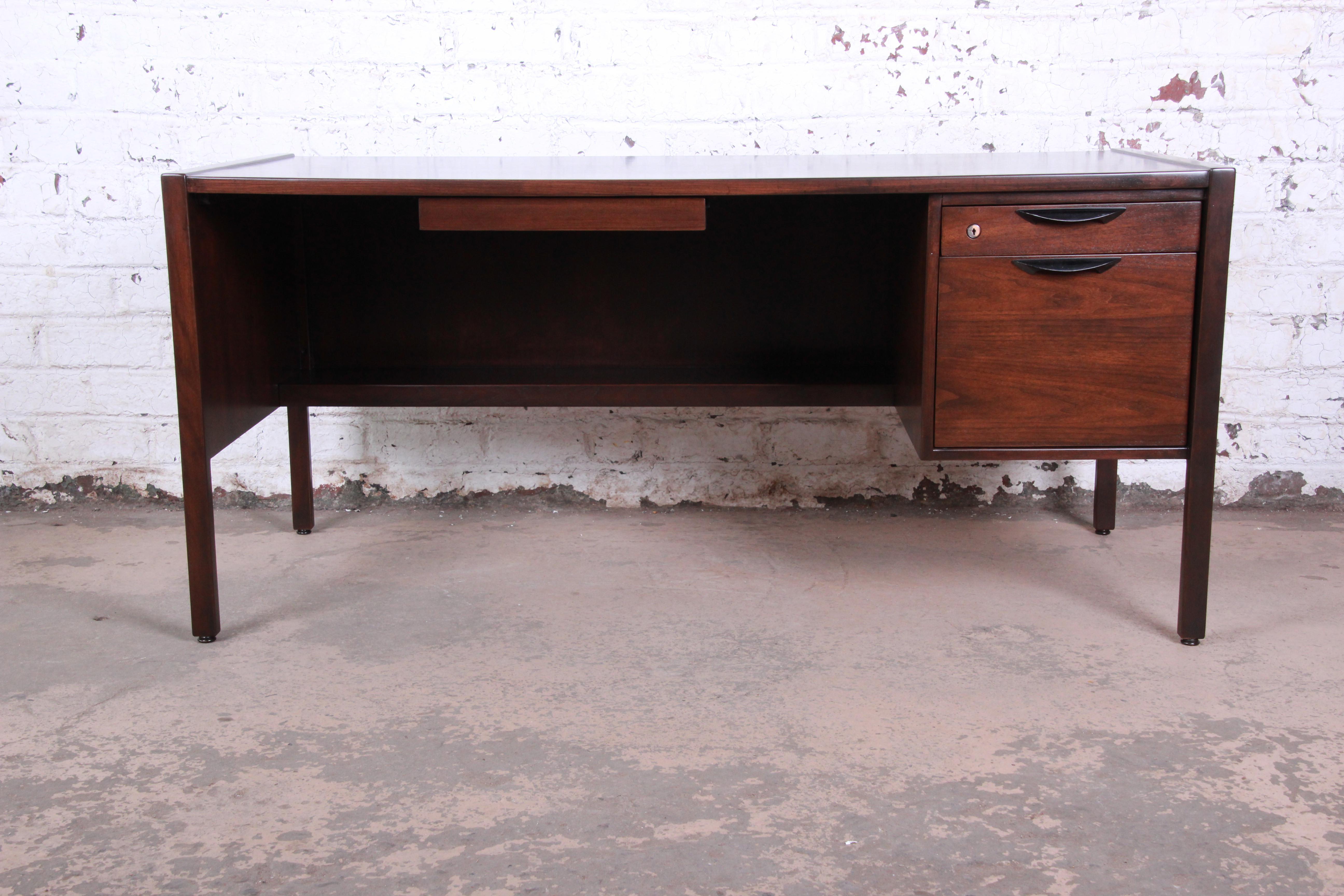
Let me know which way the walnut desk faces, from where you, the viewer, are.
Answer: facing the viewer
